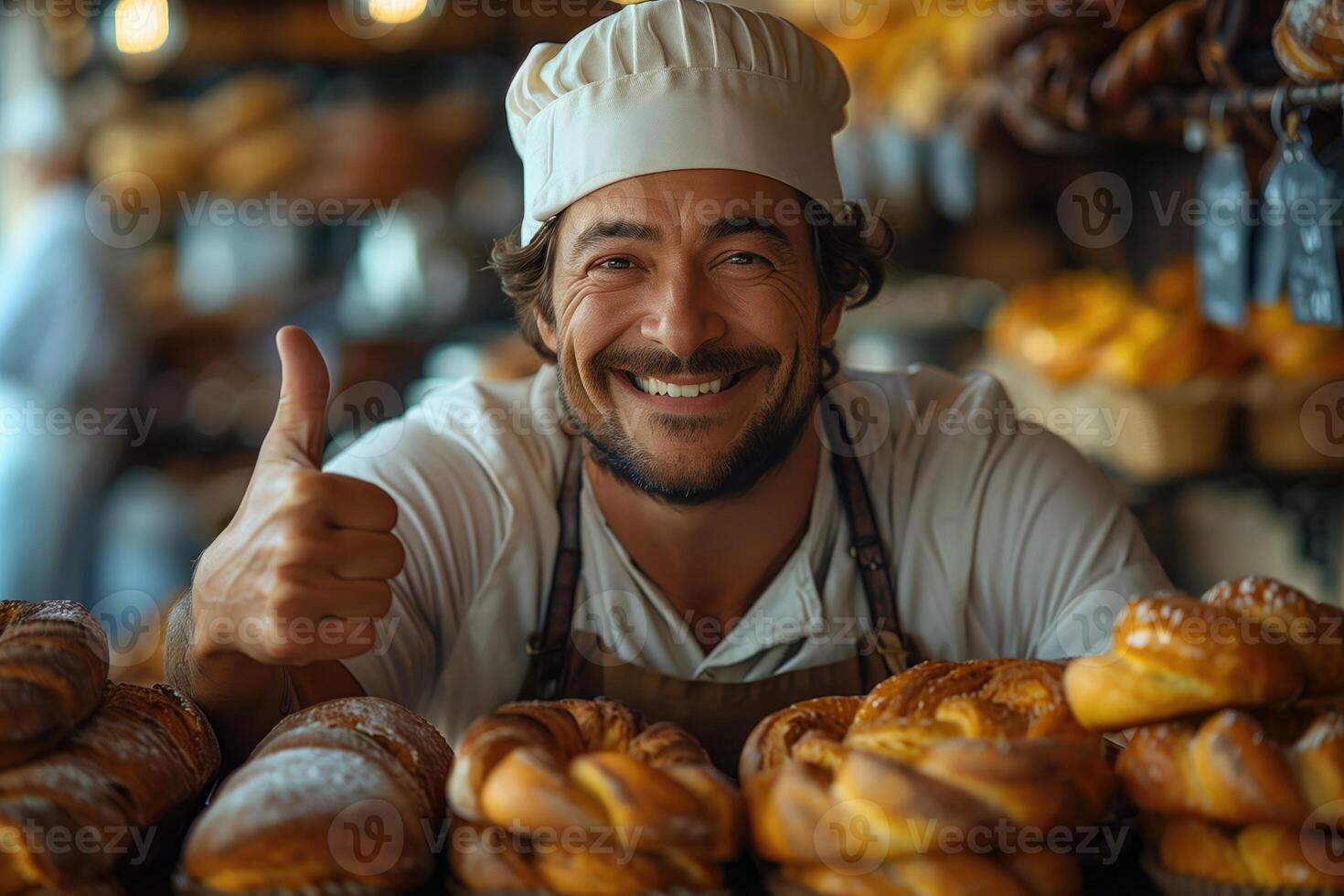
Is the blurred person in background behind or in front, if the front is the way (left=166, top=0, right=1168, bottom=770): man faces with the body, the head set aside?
behind

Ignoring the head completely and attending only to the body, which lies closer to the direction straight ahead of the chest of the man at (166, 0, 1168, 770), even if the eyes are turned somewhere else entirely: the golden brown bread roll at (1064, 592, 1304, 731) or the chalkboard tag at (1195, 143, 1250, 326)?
the golden brown bread roll

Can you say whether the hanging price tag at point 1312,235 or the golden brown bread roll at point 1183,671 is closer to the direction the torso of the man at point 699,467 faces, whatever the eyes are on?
the golden brown bread roll

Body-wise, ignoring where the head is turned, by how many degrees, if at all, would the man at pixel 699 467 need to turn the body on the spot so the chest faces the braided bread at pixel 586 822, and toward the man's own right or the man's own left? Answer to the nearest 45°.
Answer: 0° — they already face it

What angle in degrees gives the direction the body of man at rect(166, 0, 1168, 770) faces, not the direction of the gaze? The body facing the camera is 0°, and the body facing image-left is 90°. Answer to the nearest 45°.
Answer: approximately 0°

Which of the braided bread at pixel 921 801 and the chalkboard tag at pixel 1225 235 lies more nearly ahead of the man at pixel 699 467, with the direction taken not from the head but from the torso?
the braided bread

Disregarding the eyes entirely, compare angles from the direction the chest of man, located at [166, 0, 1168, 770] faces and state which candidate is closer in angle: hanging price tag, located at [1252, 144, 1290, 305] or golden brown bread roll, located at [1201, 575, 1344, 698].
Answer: the golden brown bread roll

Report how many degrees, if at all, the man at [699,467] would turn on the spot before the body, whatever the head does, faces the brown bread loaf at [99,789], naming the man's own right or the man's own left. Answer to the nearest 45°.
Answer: approximately 45° to the man's own right

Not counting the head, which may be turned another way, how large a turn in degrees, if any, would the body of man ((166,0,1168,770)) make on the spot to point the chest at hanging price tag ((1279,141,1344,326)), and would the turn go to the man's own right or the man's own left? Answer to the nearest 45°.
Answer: approximately 90° to the man's own left
